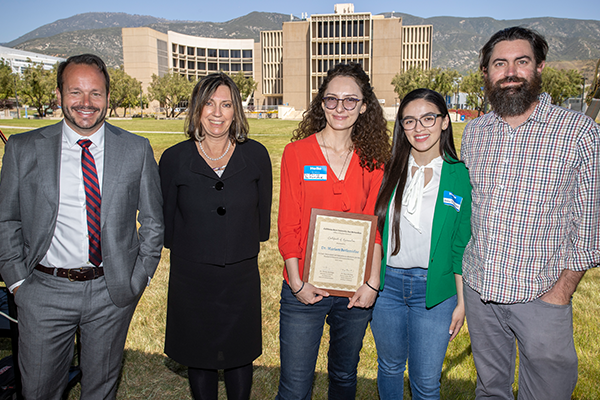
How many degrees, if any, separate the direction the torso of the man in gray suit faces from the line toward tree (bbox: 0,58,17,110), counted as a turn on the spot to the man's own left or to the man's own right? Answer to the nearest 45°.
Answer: approximately 180°

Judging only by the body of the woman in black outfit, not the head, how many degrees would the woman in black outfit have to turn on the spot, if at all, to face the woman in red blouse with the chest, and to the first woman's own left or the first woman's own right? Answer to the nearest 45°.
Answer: approximately 45° to the first woman's own left

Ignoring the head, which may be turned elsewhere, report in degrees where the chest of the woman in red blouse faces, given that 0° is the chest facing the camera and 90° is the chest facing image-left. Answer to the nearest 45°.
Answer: approximately 0°

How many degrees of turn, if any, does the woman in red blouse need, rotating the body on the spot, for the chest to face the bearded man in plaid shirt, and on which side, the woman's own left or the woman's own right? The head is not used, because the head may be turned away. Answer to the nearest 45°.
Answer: approximately 90° to the woman's own left

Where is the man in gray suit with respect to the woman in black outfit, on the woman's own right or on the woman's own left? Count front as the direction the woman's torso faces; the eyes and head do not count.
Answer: on the woman's own right

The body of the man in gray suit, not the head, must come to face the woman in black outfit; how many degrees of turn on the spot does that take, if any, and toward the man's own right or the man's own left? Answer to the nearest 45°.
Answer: approximately 90° to the man's own left
